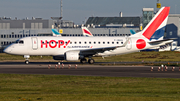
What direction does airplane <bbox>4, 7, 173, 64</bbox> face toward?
to the viewer's left
